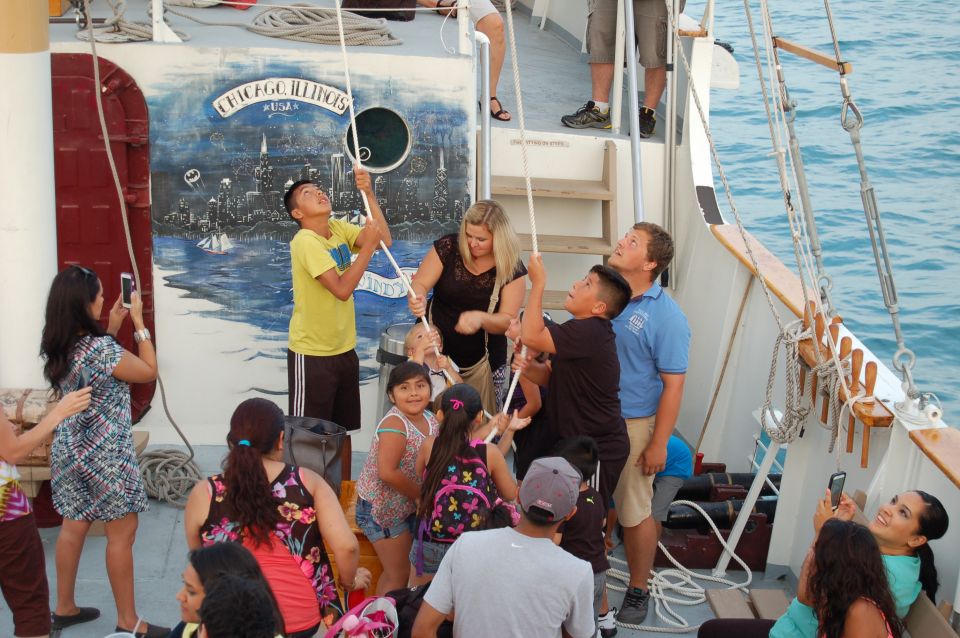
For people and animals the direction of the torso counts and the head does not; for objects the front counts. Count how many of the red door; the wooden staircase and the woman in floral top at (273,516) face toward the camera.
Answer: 2

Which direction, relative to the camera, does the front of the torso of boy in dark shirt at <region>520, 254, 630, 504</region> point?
to the viewer's left

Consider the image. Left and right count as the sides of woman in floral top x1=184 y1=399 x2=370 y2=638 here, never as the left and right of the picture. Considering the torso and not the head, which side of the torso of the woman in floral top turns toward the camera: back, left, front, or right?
back

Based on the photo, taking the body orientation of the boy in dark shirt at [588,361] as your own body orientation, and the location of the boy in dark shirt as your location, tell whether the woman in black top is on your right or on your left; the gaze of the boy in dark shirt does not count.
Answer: on your right

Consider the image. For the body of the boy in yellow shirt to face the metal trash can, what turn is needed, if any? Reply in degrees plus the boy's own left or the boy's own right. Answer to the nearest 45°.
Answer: approximately 90° to the boy's own left

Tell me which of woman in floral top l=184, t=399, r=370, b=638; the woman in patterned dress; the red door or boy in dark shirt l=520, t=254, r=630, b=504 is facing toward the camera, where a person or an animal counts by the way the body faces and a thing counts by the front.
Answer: the red door

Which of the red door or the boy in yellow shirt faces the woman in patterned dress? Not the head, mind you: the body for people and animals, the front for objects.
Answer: the red door

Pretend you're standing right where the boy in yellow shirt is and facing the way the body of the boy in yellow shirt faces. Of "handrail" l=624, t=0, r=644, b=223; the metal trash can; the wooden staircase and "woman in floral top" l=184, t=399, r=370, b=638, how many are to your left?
3

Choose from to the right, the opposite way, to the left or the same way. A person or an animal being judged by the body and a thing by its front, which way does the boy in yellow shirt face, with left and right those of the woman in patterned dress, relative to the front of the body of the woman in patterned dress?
to the right

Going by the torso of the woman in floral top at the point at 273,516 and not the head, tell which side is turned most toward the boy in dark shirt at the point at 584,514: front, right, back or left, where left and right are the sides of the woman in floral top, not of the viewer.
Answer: right

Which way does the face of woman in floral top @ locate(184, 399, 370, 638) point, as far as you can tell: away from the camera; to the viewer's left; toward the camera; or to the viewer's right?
away from the camera

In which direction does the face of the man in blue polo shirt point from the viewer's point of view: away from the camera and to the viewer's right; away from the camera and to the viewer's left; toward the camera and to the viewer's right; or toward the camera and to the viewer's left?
toward the camera and to the viewer's left

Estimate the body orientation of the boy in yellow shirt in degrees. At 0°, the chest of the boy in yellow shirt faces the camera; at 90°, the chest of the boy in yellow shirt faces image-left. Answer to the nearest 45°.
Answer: approximately 315°

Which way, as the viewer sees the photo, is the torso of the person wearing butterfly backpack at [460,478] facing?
away from the camera

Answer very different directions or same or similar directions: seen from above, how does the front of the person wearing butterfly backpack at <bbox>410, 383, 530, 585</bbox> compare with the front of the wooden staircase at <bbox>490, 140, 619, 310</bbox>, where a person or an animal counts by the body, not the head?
very different directions
